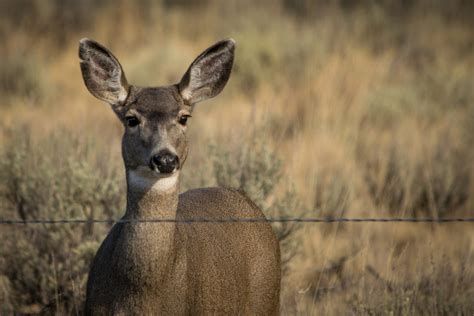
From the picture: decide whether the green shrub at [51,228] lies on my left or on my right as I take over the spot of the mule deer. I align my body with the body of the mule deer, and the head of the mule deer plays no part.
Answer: on my right

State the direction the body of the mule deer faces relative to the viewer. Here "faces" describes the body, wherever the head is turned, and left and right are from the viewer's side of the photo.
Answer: facing the viewer and to the left of the viewer
